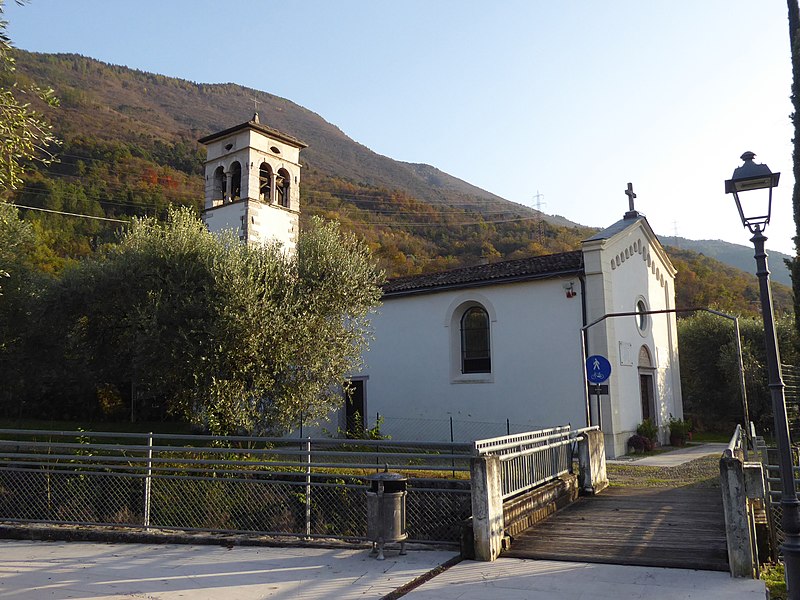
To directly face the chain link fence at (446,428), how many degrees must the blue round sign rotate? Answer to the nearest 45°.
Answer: approximately 135° to its right

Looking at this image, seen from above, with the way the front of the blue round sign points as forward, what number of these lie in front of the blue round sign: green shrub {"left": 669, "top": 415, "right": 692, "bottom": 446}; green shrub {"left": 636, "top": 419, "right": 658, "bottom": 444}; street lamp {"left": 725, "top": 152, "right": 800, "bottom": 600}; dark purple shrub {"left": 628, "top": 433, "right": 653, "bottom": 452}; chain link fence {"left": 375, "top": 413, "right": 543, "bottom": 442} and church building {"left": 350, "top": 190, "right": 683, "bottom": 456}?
1

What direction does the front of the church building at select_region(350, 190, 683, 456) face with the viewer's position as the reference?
facing the viewer and to the right of the viewer

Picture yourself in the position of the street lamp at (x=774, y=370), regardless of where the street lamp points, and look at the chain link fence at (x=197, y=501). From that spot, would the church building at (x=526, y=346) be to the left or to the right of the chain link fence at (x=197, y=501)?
right

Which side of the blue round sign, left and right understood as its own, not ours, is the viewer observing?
front

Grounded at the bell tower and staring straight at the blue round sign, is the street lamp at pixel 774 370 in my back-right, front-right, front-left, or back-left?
front-right

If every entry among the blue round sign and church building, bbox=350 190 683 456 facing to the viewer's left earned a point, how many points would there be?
0

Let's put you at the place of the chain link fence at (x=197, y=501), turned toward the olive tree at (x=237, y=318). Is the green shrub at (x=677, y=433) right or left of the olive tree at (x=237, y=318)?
right

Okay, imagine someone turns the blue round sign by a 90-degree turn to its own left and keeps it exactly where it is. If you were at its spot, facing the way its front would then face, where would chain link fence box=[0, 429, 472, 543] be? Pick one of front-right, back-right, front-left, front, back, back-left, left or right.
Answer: back-right

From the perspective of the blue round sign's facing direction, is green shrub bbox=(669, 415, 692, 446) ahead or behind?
behind

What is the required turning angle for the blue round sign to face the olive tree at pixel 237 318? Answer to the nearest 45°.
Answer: approximately 90° to its right

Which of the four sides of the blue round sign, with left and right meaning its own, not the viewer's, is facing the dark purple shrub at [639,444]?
back

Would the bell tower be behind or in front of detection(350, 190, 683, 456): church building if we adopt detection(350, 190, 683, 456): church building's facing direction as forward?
behind
